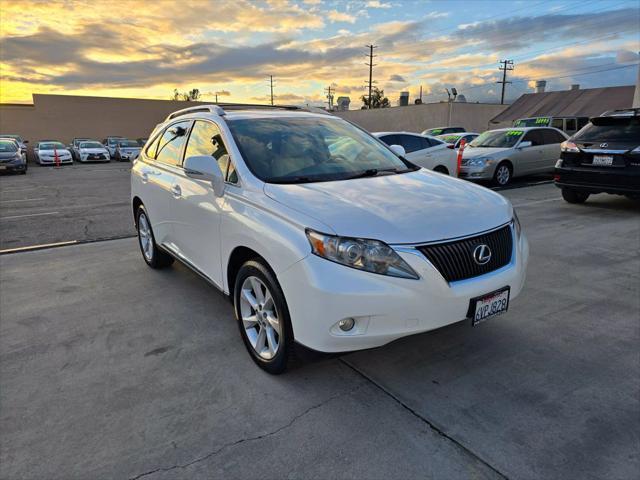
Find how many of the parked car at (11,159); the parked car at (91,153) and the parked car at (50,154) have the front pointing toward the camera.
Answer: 3

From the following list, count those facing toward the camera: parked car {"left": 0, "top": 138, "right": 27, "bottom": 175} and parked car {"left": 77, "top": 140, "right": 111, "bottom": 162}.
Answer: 2

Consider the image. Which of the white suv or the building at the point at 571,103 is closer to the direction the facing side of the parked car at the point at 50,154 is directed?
the white suv

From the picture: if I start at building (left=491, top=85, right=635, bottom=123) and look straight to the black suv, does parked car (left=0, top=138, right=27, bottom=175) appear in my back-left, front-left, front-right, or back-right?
front-right

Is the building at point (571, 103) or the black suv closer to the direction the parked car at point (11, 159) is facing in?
the black suv

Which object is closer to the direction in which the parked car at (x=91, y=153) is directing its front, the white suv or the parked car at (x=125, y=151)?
the white suv

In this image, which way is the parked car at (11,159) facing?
toward the camera

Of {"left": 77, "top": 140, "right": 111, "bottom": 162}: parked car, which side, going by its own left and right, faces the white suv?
front

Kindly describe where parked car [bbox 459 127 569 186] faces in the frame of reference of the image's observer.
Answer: facing the viewer and to the left of the viewer

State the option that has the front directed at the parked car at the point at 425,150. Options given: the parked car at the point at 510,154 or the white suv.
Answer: the parked car at the point at 510,154

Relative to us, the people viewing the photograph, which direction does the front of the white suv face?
facing the viewer and to the right of the viewer

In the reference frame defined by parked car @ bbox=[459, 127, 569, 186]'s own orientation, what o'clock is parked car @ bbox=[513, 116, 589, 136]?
parked car @ bbox=[513, 116, 589, 136] is roughly at 5 o'clock from parked car @ bbox=[459, 127, 569, 186].

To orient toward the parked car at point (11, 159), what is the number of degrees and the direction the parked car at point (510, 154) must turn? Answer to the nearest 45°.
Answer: approximately 45° to its right

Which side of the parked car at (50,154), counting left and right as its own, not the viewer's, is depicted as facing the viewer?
front
